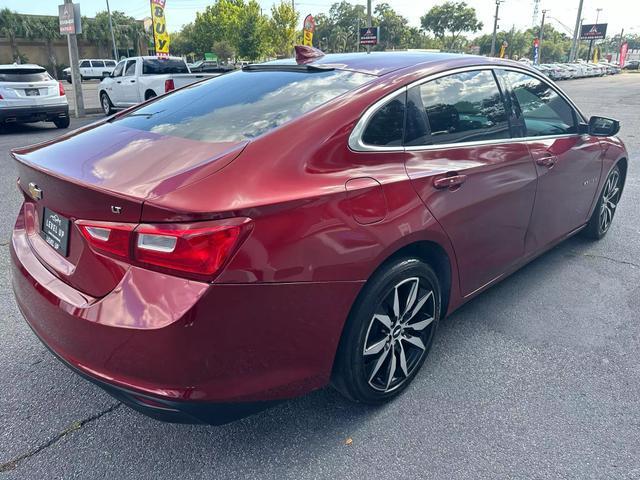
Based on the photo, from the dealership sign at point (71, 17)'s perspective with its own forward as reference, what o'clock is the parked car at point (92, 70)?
The parked car is roughly at 6 o'clock from the dealership sign.

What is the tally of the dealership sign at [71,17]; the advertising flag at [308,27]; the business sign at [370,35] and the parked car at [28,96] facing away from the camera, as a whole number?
1

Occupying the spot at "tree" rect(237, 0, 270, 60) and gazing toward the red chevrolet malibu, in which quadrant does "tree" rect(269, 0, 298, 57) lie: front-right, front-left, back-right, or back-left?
back-left

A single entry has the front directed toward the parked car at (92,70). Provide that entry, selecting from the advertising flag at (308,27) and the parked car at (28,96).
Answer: the parked car at (28,96)

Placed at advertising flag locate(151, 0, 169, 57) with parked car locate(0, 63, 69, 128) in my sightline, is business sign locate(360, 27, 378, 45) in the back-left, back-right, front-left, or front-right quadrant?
back-left

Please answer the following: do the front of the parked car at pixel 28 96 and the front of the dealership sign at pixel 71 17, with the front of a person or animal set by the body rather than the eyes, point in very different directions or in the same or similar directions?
very different directions

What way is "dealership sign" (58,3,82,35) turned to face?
toward the camera

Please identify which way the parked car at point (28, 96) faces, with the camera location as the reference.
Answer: facing away from the viewer

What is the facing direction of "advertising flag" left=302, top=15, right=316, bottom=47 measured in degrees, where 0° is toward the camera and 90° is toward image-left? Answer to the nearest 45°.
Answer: approximately 0°

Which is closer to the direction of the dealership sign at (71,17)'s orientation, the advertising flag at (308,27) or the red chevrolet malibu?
the red chevrolet malibu

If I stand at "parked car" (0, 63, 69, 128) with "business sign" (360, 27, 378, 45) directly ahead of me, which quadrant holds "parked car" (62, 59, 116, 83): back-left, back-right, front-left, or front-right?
front-left

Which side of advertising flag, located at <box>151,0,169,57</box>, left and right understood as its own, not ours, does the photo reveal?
front

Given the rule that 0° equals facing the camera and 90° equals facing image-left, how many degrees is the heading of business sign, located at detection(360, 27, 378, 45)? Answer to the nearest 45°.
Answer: approximately 0°

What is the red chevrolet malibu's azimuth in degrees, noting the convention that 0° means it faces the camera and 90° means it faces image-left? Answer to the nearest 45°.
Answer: approximately 225°
